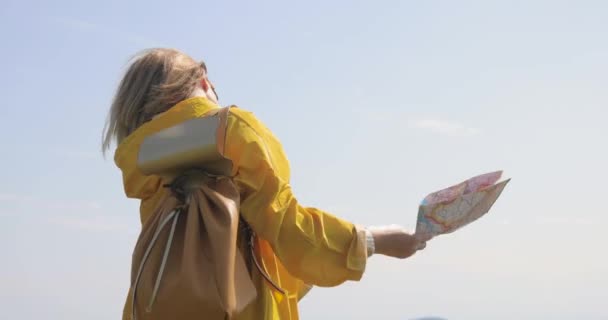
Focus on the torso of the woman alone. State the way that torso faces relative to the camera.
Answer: away from the camera

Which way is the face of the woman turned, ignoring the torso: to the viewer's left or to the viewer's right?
to the viewer's right
